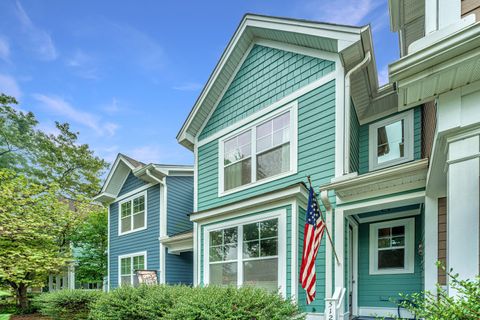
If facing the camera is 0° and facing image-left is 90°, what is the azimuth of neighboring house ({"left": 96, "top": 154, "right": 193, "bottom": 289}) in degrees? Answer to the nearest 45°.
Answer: approximately 45°

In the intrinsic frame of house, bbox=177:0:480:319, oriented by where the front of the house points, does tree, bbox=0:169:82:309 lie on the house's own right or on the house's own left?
on the house's own right

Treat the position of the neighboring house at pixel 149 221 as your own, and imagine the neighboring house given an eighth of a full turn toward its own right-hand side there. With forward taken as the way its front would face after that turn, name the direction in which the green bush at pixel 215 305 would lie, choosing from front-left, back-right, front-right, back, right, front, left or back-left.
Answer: left

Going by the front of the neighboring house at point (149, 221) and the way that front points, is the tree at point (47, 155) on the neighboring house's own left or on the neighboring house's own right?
on the neighboring house's own right

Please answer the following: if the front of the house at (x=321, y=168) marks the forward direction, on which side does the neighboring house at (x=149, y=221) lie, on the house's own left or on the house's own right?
on the house's own right

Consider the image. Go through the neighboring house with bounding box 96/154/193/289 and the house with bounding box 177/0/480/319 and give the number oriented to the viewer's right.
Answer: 0

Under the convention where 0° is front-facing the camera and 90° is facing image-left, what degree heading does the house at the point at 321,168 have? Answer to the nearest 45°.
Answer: approximately 45°
